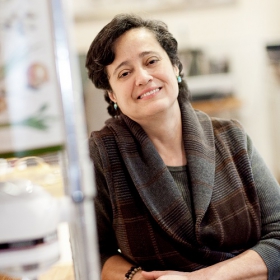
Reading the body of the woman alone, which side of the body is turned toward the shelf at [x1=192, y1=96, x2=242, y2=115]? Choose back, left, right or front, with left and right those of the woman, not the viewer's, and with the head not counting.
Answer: back

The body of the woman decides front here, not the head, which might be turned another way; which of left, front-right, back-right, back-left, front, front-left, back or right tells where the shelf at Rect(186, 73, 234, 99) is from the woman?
back

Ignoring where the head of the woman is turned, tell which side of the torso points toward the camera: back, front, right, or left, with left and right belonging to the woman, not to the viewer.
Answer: front

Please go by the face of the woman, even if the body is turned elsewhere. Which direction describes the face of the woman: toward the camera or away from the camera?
toward the camera
